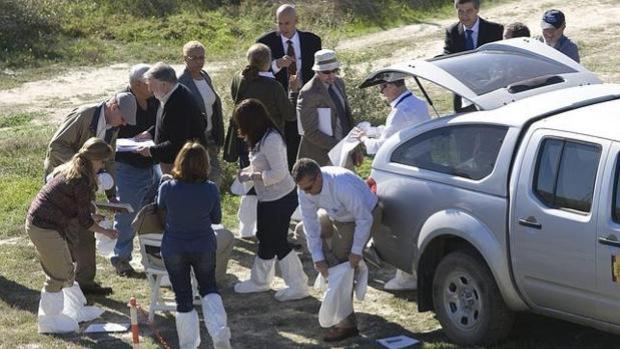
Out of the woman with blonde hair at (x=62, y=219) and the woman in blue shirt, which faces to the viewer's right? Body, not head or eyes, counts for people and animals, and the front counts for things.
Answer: the woman with blonde hair

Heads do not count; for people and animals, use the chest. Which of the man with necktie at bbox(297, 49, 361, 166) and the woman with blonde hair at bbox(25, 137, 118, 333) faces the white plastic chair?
the woman with blonde hair

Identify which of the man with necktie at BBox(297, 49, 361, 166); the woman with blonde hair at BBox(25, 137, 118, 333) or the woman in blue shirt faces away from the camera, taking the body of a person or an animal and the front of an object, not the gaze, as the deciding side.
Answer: the woman in blue shirt

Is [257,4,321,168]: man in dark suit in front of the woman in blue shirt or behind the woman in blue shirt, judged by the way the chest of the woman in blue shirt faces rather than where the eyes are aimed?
in front

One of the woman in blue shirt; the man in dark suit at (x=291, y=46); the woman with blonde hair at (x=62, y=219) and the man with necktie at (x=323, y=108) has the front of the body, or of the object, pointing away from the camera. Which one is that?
the woman in blue shirt

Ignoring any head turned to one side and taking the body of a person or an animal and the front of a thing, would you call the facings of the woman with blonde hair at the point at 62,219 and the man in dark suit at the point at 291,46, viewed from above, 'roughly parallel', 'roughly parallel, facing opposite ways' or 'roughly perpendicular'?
roughly perpendicular

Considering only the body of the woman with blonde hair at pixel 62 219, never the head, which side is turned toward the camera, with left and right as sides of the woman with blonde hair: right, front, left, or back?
right

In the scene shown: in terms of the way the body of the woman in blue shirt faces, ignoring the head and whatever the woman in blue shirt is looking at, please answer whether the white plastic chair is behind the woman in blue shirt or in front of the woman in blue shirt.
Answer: in front

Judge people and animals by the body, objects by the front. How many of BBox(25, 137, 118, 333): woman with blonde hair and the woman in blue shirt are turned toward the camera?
0

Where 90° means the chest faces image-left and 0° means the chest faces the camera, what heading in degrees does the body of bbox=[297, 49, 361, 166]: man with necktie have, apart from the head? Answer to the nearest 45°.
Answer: approximately 315°

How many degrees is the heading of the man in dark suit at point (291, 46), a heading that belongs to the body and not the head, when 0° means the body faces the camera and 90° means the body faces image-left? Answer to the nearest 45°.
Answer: approximately 0°

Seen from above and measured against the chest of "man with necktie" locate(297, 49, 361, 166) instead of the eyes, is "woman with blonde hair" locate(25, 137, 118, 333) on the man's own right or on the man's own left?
on the man's own right

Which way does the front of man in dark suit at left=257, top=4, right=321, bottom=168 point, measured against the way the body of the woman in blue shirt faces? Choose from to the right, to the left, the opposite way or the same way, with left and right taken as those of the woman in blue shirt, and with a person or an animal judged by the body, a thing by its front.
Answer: the opposite way
